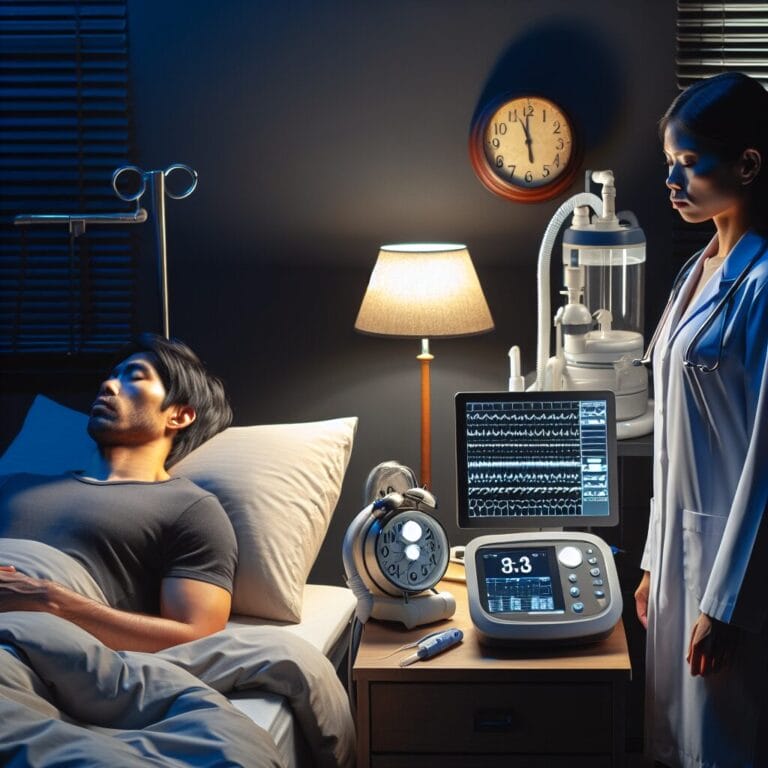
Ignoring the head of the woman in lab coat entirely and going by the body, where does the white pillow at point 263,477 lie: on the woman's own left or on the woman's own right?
on the woman's own right

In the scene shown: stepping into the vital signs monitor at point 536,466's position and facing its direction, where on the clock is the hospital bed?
The hospital bed is roughly at 2 o'clock from the vital signs monitor.

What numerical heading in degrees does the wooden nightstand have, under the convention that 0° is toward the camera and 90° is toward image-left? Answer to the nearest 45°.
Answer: approximately 0°
